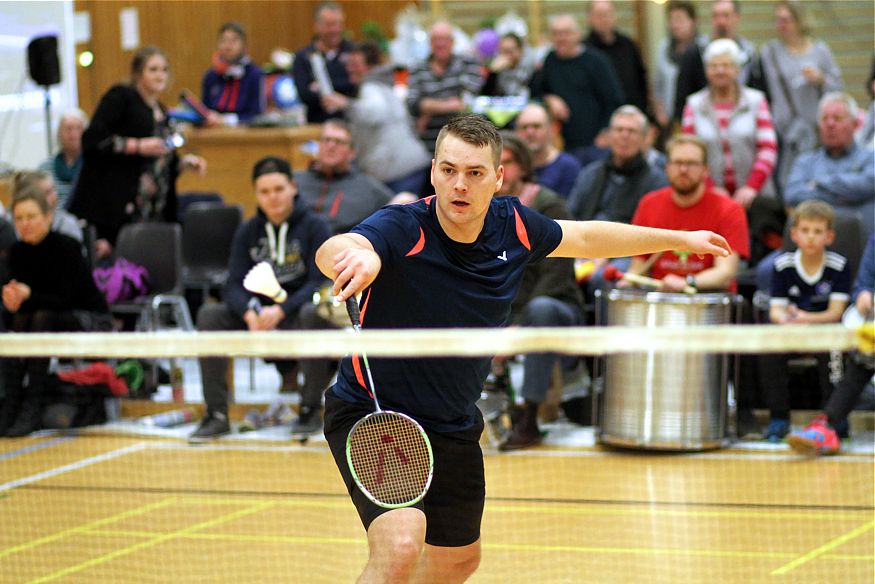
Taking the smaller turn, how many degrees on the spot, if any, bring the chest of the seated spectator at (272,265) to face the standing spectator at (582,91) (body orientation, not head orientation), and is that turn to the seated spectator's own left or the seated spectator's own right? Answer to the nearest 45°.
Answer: approximately 135° to the seated spectator's own left

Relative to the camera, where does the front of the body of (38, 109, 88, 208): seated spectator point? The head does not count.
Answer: toward the camera

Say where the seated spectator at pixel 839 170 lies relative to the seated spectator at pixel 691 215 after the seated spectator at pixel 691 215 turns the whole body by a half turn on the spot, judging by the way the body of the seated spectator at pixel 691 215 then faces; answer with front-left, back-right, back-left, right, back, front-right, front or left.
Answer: front-right

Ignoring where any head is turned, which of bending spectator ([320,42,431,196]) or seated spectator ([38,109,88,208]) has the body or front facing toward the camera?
seated spectator ([38,109,88,208])

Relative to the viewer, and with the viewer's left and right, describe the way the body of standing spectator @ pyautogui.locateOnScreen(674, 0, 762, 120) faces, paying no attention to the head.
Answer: facing the viewer

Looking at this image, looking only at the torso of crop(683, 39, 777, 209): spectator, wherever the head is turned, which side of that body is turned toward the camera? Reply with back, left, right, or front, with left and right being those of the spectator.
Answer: front

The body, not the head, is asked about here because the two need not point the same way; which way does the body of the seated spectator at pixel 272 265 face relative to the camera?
toward the camera

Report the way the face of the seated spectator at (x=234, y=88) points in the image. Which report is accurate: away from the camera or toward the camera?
toward the camera

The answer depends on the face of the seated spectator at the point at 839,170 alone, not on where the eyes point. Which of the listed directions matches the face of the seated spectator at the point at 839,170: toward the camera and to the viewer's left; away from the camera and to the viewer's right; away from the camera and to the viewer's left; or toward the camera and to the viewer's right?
toward the camera and to the viewer's left

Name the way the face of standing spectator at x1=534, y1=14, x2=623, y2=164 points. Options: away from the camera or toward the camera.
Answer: toward the camera

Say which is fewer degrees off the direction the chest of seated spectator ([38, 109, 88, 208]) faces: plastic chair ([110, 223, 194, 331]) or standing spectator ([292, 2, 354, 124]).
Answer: the plastic chair

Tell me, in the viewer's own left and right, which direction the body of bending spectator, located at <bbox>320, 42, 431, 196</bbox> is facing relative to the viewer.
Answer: facing to the left of the viewer
